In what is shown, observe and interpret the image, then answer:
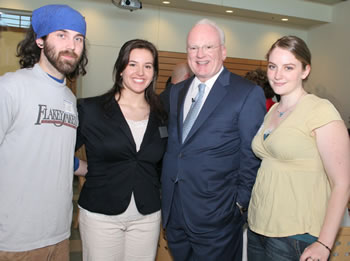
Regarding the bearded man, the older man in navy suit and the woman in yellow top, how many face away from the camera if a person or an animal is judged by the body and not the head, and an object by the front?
0

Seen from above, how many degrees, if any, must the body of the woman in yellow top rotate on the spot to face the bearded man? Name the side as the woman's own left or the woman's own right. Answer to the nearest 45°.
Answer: approximately 45° to the woman's own right

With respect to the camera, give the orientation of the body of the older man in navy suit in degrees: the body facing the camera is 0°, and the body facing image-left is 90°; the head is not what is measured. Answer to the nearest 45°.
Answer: approximately 45°

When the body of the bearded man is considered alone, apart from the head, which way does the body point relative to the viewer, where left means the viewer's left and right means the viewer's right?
facing the viewer and to the right of the viewer

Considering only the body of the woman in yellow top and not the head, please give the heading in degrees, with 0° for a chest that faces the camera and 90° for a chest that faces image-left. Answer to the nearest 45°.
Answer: approximately 45°

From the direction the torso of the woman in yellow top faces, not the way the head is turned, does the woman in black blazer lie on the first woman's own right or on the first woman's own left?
on the first woman's own right
